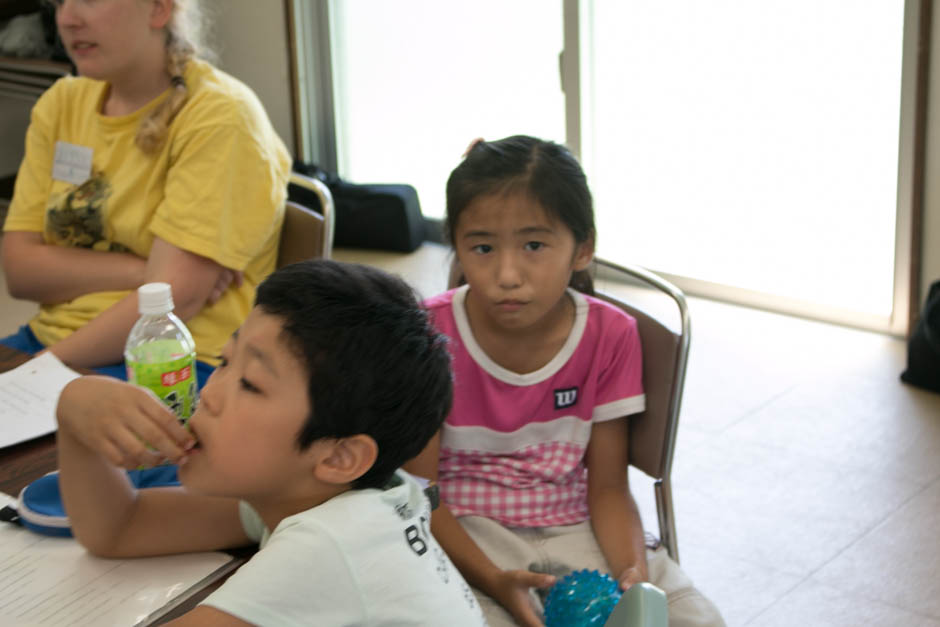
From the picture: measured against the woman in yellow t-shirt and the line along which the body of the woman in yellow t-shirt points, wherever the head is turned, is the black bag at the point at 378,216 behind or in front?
behind

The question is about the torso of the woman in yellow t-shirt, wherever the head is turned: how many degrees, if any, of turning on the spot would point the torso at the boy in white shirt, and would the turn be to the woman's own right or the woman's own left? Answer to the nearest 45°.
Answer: approximately 45° to the woman's own left

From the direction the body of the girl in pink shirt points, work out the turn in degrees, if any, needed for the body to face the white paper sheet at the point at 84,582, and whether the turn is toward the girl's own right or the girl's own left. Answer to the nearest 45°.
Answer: approximately 45° to the girl's own right

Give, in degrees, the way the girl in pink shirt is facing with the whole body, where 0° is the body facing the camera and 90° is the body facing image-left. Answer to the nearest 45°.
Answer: approximately 0°

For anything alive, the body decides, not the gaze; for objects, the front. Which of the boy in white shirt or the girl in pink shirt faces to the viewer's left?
the boy in white shirt

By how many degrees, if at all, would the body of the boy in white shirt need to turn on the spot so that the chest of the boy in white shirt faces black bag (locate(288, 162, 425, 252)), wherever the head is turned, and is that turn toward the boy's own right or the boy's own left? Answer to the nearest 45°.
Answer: approximately 90° to the boy's own right

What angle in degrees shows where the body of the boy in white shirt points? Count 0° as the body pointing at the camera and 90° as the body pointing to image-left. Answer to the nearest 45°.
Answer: approximately 90°

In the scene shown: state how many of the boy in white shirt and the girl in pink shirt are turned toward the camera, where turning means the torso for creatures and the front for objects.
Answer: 1

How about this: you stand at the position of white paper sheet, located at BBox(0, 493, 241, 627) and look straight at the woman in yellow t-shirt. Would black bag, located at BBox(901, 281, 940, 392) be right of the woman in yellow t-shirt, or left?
right
